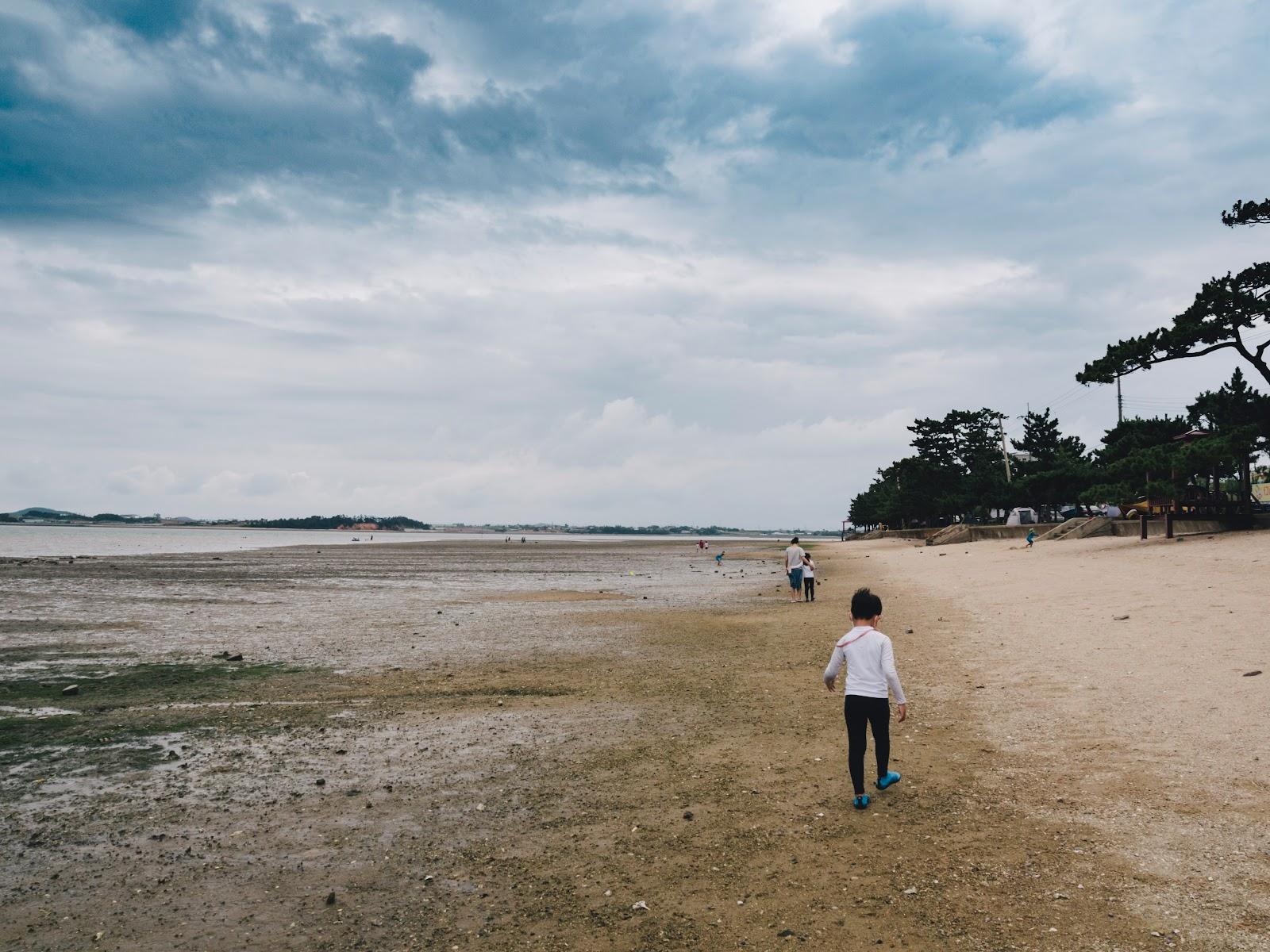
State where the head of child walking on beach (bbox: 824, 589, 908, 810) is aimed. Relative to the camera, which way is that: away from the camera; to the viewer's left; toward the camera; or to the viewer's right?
away from the camera

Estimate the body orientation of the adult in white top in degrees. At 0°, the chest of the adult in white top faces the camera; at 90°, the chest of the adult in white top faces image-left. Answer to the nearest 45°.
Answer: approximately 180°

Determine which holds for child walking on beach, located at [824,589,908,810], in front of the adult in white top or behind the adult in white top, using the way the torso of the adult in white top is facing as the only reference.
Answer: behind
